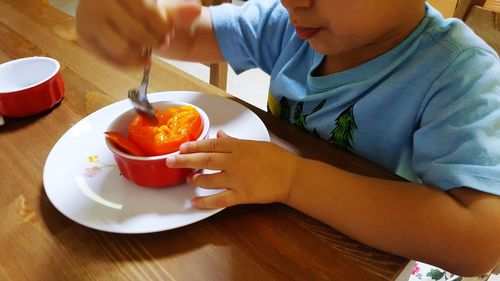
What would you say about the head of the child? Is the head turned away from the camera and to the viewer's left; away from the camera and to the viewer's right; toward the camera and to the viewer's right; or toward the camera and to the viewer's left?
toward the camera and to the viewer's left

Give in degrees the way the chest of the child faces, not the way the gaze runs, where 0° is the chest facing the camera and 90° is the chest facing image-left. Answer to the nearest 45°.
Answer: approximately 45°
